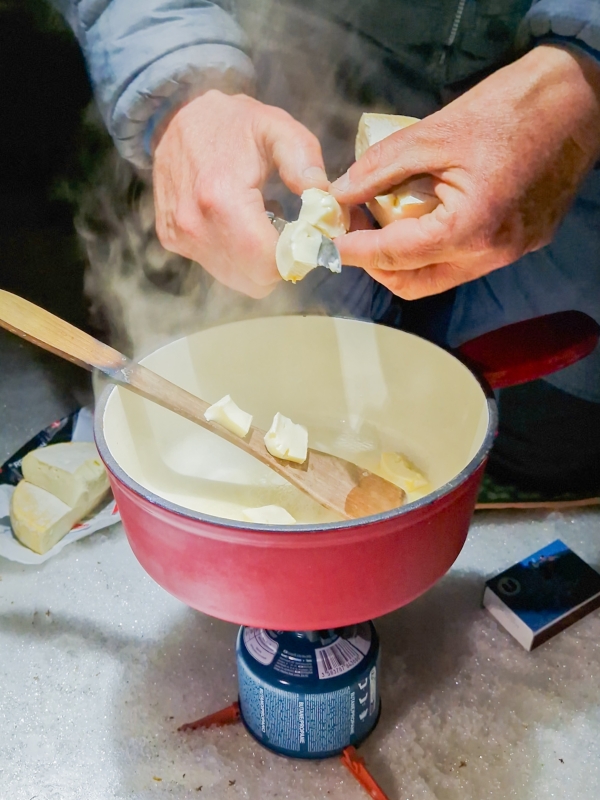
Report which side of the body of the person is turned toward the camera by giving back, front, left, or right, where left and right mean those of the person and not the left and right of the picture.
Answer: front
